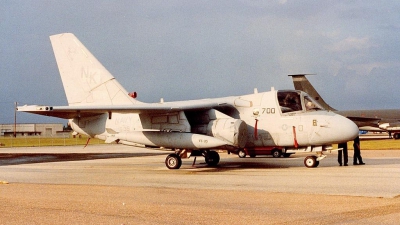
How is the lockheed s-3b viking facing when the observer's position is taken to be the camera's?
facing the viewer and to the right of the viewer
